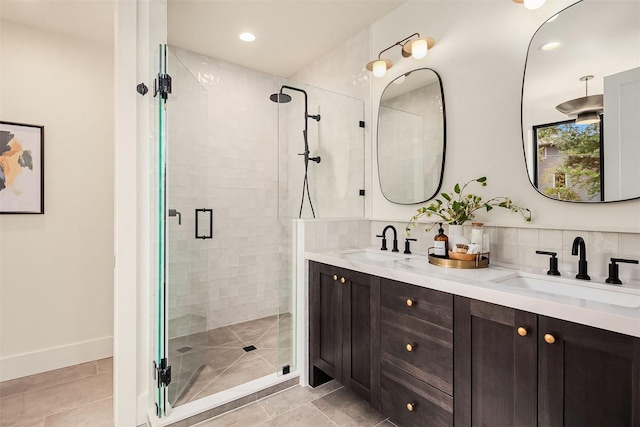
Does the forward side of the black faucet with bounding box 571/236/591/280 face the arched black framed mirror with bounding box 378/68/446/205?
no

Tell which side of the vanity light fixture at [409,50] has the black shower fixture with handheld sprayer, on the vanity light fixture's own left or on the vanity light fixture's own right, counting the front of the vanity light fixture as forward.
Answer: on the vanity light fixture's own right

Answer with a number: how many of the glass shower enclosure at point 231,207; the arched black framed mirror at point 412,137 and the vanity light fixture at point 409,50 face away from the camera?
0

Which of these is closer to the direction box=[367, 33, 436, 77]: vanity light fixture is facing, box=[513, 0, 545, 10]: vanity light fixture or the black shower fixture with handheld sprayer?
the black shower fixture with handheld sprayer

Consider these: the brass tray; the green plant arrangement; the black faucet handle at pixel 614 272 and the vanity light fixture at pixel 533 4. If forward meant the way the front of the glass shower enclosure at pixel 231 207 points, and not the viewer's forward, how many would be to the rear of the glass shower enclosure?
0

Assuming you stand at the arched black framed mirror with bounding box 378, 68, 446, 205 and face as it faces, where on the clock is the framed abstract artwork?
The framed abstract artwork is roughly at 1 o'clock from the arched black framed mirror.

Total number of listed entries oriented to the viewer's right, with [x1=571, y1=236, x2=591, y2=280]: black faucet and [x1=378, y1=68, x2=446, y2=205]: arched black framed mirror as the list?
0

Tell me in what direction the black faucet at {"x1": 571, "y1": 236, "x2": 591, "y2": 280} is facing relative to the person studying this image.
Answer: facing the viewer and to the left of the viewer

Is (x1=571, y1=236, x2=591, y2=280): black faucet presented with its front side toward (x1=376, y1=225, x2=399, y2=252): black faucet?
no

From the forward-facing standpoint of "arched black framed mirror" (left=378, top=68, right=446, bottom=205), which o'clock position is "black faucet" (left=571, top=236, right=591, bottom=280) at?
The black faucet is roughly at 9 o'clock from the arched black framed mirror.

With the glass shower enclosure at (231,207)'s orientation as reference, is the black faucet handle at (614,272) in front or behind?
in front

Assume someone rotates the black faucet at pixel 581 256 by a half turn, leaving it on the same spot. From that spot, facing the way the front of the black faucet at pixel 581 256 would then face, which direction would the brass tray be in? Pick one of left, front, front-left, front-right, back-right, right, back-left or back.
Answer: back-left

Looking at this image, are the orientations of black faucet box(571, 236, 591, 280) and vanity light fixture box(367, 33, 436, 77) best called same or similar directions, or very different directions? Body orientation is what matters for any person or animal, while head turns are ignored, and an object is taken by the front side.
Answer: same or similar directions

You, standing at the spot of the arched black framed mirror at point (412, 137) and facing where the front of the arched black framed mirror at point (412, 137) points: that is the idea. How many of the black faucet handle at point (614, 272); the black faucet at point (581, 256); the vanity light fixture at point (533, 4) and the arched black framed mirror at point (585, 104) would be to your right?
0
